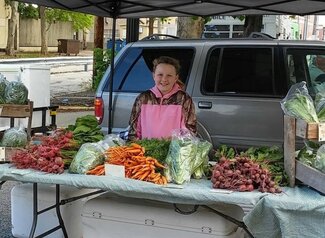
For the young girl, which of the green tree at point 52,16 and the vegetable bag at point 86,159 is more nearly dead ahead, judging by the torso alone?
the vegetable bag

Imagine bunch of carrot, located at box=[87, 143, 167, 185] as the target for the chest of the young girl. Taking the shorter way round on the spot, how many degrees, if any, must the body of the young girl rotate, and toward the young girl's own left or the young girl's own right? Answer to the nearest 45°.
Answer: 0° — they already face it

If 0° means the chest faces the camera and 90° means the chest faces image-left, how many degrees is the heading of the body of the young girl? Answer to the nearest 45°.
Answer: approximately 0°

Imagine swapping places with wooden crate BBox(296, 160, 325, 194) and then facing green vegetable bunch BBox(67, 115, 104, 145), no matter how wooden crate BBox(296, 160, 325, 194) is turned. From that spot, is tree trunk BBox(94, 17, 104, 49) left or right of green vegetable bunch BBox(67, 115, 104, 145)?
right

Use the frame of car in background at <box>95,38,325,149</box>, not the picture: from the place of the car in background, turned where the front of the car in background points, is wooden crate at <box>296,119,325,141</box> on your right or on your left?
on your right

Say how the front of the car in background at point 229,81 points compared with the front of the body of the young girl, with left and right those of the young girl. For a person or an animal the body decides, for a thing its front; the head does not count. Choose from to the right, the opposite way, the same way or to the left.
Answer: to the left

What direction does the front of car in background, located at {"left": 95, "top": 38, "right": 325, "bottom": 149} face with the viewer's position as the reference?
facing to the right of the viewer

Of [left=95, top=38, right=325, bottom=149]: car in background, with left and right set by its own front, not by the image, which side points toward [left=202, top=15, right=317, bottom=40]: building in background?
left

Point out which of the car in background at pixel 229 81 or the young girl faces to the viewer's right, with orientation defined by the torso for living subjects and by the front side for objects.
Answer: the car in background
